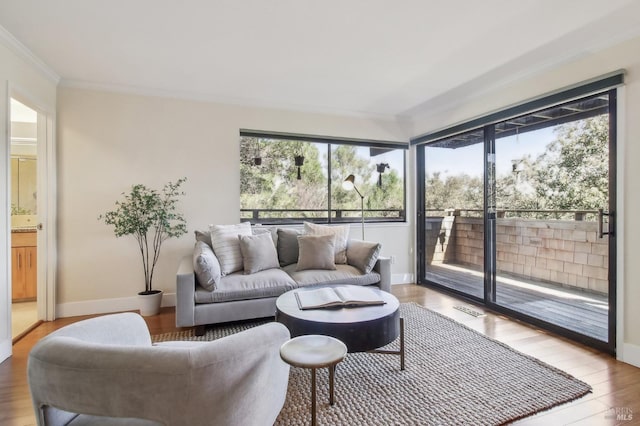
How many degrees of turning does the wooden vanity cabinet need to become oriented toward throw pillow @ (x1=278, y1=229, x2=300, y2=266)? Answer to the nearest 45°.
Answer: approximately 45° to its left

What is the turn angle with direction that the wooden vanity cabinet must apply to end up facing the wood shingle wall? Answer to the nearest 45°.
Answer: approximately 45° to its left

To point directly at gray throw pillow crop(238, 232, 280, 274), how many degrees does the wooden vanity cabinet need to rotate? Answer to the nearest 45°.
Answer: approximately 45° to its left

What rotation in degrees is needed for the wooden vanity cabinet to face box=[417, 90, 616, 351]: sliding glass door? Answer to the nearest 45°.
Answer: approximately 45° to its left

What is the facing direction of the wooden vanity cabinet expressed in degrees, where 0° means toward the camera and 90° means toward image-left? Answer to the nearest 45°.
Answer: approximately 0°

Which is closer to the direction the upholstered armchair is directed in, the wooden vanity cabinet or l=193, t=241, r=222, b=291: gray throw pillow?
the gray throw pillow

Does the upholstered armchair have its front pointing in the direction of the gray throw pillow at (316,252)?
yes

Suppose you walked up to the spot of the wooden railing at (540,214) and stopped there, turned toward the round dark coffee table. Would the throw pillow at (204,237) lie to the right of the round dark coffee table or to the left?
right

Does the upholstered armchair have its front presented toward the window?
yes

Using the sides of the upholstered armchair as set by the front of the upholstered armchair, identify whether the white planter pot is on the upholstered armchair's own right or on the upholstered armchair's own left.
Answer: on the upholstered armchair's own left

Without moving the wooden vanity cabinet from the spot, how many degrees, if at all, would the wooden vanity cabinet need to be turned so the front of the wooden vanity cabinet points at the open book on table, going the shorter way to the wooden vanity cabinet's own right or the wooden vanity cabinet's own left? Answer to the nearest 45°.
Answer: approximately 45° to the wooden vanity cabinet's own left

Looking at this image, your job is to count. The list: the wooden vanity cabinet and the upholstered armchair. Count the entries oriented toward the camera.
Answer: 1

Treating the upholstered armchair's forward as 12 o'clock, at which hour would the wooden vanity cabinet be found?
The wooden vanity cabinet is roughly at 10 o'clock from the upholstered armchair.

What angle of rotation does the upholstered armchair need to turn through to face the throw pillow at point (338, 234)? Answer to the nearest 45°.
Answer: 0° — it already faces it

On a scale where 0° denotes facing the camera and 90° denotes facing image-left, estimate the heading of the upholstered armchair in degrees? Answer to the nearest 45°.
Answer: approximately 225°
